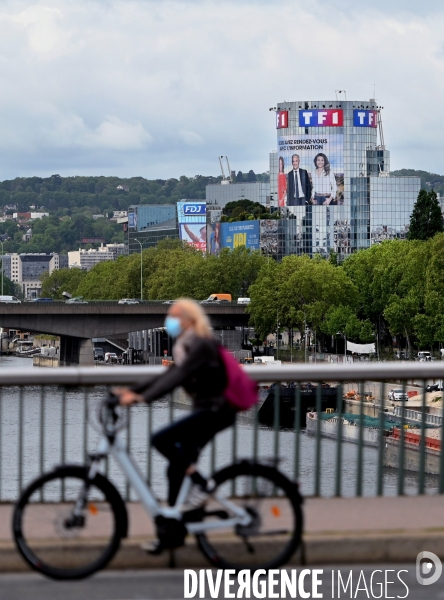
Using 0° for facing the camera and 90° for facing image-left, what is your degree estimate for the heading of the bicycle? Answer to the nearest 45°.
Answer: approximately 90°

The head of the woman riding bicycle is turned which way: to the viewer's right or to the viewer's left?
to the viewer's left

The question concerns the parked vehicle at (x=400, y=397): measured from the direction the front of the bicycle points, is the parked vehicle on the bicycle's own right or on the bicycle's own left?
on the bicycle's own right

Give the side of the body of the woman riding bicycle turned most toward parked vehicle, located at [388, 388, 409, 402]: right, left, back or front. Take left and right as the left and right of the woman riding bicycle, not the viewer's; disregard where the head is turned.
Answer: right

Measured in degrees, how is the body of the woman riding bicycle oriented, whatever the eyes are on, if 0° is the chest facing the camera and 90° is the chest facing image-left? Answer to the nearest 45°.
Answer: approximately 90°
